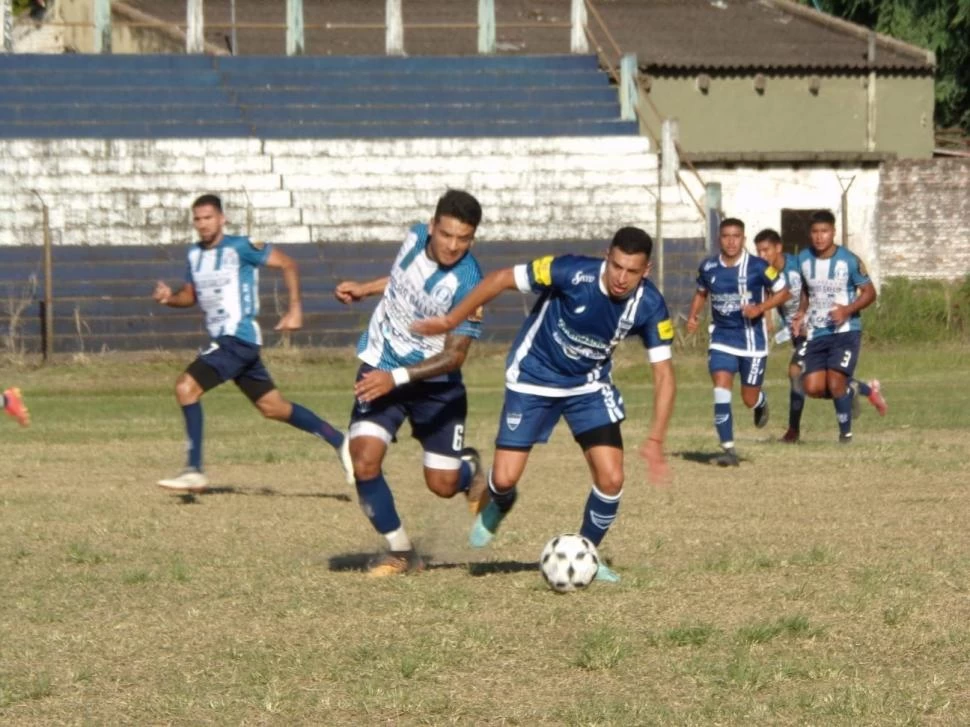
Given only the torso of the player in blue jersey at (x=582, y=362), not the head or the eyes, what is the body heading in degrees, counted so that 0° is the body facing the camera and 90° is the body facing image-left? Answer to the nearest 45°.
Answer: approximately 0°

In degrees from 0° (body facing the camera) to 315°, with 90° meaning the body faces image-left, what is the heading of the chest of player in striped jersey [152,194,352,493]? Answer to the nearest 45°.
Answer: approximately 45°

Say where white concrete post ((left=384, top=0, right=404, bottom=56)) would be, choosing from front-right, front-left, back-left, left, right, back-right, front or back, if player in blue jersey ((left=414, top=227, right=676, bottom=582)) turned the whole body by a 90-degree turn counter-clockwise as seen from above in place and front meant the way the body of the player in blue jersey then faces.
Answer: left

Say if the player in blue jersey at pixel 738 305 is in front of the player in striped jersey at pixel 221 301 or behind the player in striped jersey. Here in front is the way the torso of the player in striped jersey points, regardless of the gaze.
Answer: behind

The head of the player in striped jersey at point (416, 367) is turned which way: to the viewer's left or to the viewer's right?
to the viewer's right

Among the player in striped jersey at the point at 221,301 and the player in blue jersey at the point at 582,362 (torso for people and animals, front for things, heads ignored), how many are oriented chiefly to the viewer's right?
0

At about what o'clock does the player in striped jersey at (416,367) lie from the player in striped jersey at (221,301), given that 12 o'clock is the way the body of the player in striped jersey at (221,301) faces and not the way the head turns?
the player in striped jersey at (416,367) is roughly at 10 o'clock from the player in striped jersey at (221,301).

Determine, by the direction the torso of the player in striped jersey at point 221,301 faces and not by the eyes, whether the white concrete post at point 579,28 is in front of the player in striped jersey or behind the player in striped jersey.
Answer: behind
